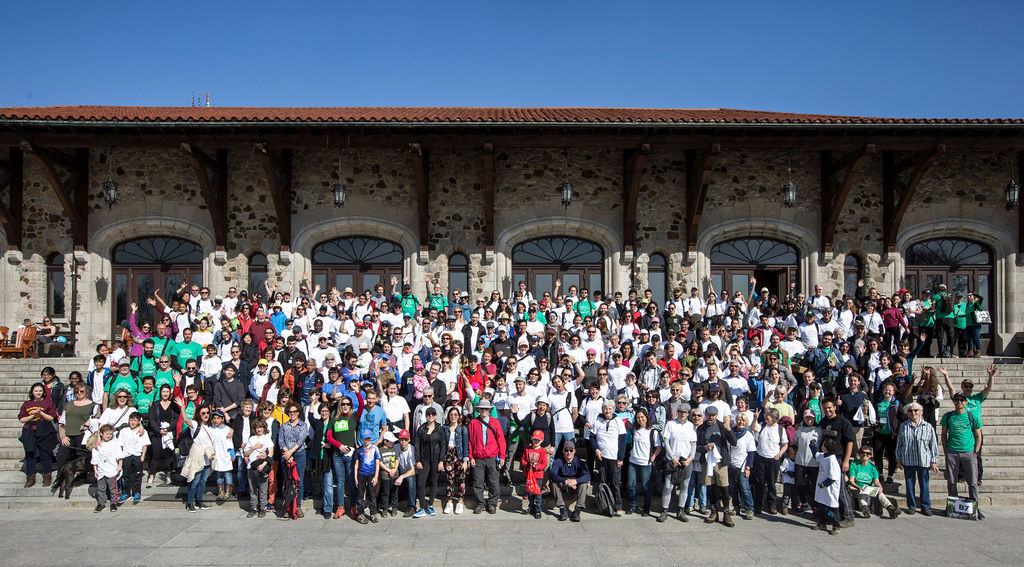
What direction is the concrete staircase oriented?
toward the camera

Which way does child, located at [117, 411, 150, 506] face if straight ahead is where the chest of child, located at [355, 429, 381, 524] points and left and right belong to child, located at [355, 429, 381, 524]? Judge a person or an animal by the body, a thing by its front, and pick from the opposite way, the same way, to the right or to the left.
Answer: the same way

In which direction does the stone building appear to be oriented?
toward the camera

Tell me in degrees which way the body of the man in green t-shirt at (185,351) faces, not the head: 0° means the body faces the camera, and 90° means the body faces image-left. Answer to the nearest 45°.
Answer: approximately 0°

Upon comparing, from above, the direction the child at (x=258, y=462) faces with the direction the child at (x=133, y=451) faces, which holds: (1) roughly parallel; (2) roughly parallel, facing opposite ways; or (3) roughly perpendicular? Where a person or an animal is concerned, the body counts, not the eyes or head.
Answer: roughly parallel

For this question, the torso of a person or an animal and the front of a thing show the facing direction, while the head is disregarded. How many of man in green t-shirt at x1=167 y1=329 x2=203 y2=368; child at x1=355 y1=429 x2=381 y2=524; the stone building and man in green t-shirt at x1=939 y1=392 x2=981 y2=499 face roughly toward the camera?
4

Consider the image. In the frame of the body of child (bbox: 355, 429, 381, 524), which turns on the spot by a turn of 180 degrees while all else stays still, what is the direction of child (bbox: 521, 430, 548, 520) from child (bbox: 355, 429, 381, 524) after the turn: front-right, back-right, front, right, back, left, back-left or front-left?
right

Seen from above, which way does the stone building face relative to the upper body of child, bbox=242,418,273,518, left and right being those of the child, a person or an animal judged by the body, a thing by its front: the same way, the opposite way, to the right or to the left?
the same way

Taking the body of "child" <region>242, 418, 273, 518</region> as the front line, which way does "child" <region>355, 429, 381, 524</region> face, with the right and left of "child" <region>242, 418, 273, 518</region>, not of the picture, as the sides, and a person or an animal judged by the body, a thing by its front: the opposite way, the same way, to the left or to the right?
the same way

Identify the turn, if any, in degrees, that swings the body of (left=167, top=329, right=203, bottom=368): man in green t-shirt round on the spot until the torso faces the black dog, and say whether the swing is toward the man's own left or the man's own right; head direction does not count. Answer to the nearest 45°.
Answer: approximately 45° to the man's own right

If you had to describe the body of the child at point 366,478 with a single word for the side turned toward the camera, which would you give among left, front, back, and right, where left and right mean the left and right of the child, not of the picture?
front
